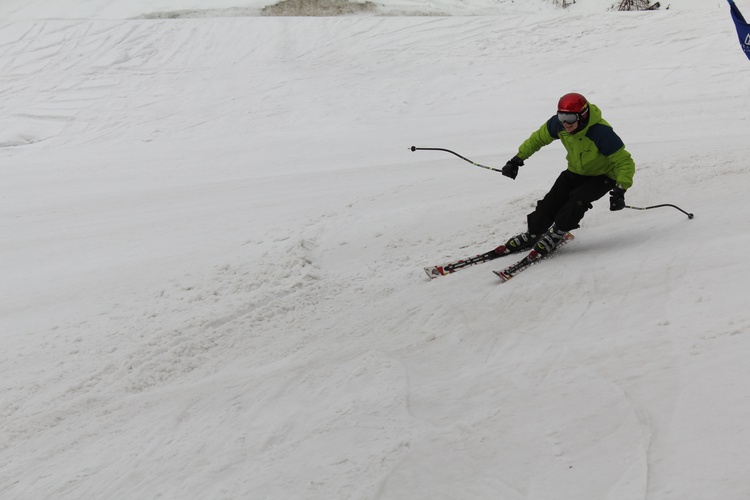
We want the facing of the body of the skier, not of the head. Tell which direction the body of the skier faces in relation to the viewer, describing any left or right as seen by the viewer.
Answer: facing the viewer and to the left of the viewer

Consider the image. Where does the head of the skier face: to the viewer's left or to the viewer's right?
to the viewer's left

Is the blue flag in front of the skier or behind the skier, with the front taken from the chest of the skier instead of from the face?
behind
